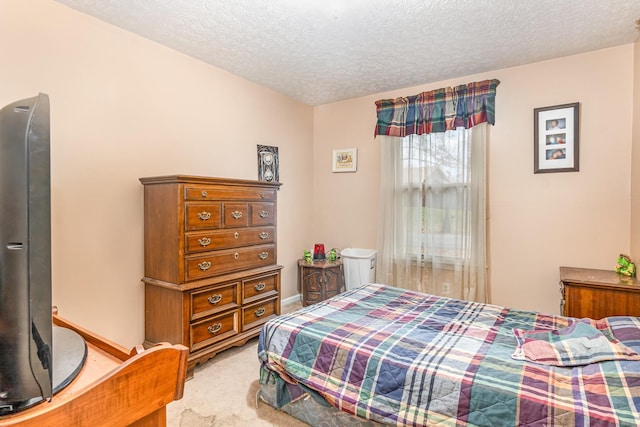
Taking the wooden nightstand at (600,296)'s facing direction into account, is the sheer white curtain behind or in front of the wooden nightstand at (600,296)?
in front

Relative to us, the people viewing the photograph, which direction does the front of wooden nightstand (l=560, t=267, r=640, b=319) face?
facing to the left of the viewer

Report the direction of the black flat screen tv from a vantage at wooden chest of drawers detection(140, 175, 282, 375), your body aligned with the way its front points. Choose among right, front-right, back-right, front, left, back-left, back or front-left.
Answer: front-right

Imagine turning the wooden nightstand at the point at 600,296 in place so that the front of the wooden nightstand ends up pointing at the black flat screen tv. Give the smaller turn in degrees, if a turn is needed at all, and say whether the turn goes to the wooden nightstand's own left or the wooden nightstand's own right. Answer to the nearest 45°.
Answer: approximately 90° to the wooden nightstand's own left

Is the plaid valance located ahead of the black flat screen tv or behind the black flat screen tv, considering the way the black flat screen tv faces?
ahead

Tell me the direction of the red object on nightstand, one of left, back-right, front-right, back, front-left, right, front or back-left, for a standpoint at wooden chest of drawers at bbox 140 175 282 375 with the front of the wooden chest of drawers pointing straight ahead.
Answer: left

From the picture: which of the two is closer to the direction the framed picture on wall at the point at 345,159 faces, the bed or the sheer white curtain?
the bed

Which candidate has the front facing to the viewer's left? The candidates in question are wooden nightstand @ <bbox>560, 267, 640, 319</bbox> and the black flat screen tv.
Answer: the wooden nightstand

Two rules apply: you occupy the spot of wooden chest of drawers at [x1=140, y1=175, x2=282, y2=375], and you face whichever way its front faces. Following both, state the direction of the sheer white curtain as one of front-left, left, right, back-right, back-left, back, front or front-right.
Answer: front-left

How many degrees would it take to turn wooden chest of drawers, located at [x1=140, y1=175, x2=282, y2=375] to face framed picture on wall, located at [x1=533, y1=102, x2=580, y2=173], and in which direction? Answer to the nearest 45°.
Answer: approximately 45° to its left

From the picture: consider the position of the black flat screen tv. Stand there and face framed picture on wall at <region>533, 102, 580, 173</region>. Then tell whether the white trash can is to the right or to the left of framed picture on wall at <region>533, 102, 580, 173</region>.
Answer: left
